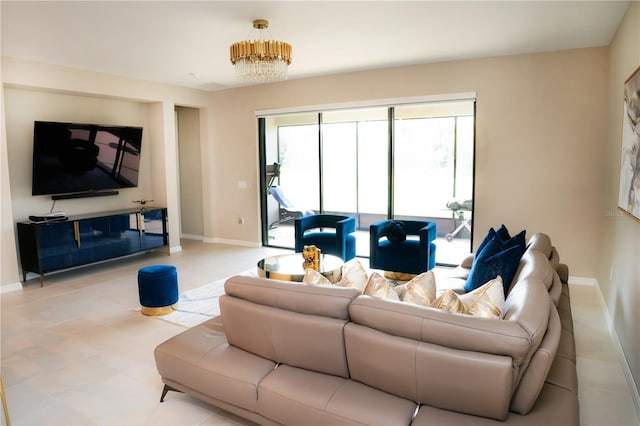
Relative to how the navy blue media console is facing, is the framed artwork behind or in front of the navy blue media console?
in front

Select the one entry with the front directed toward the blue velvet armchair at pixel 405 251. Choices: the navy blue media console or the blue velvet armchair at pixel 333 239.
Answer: the navy blue media console

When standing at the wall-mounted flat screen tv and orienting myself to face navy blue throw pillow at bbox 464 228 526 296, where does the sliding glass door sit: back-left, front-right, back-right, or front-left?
front-left

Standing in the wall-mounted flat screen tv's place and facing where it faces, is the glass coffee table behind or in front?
in front

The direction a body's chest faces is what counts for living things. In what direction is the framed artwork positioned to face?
to the viewer's left

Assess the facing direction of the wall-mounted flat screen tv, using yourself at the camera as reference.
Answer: facing the viewer and to the right of the viewer

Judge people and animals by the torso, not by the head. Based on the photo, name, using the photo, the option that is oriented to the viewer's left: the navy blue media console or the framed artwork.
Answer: the framed artwork

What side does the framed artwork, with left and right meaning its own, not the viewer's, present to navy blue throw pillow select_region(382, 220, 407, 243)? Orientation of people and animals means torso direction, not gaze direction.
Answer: front

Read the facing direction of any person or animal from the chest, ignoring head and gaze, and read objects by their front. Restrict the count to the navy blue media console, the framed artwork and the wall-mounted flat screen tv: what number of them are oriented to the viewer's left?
1

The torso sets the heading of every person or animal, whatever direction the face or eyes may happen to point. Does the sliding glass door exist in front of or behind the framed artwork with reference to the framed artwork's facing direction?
in front

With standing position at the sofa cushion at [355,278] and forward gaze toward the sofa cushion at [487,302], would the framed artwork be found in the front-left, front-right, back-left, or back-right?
front-left

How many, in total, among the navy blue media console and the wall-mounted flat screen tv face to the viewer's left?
0

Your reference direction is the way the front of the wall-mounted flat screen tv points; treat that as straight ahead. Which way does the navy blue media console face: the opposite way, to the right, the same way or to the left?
the same way

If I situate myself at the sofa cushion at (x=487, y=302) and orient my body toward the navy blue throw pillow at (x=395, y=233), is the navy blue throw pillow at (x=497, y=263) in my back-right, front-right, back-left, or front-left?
front-right

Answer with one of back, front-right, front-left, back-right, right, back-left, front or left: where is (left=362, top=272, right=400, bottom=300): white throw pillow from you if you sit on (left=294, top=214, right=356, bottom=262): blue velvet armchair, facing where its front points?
front-left

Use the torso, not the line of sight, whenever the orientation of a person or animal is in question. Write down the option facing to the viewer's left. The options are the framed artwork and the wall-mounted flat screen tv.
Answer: the framed artwork

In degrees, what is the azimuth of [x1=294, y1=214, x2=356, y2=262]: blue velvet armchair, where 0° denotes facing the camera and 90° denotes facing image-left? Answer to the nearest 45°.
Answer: approximately 45°
